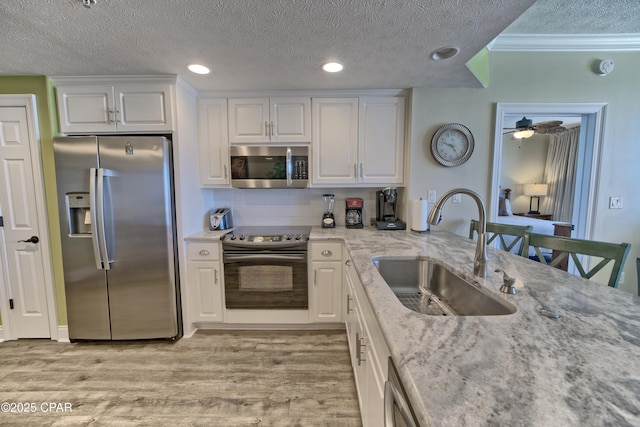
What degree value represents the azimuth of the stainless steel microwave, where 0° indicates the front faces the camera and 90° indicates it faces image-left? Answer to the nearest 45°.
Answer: approximately 0°

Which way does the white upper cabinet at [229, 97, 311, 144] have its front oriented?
toward the camera

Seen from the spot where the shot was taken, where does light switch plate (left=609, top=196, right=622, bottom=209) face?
facing the viewer

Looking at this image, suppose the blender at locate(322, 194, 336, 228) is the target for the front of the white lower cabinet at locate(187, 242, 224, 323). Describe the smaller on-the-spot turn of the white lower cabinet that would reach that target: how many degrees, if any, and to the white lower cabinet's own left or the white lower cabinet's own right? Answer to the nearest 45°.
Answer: approximately 90° to the white lower cabinet's own left

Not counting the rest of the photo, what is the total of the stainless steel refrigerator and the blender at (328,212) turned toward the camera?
2

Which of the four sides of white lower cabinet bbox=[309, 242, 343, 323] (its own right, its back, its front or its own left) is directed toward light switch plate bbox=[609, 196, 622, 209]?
left

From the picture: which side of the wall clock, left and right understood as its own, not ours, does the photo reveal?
front

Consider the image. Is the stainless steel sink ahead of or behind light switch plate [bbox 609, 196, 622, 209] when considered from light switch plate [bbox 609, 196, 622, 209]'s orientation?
ahead

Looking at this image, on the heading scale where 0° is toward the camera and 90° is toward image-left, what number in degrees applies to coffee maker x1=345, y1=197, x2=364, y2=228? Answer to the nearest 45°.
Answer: approximately 0°
